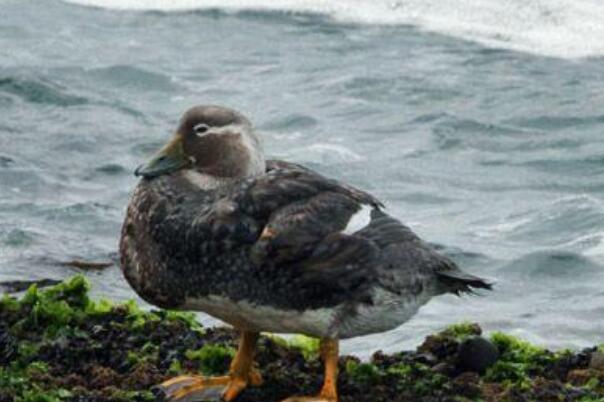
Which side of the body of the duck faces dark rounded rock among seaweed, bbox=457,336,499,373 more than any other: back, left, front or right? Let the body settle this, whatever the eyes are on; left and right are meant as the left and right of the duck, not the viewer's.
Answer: back

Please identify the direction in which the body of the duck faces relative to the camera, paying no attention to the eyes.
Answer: to the viewer's left

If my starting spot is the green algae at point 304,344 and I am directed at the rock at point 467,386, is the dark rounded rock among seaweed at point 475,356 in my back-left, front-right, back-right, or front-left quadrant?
front-left

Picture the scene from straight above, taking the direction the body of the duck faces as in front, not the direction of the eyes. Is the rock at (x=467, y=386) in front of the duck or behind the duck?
behind

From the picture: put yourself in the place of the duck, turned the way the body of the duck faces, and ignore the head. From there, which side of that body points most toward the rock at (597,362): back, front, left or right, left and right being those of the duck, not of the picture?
back
